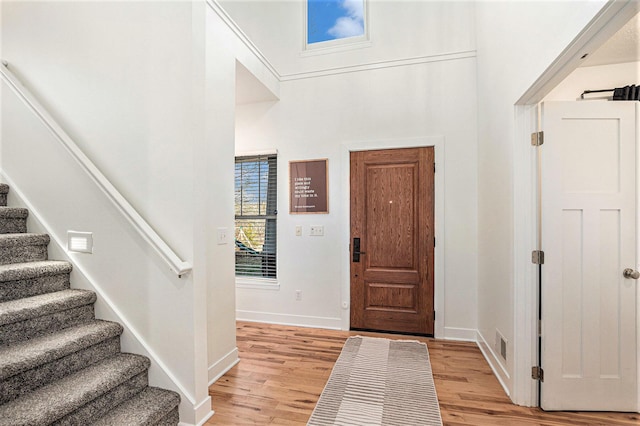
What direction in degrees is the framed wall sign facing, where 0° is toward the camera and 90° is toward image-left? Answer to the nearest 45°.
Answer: approximately 0°

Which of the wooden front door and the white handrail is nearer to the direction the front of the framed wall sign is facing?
the white handrail

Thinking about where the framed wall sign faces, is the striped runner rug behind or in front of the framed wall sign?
in front

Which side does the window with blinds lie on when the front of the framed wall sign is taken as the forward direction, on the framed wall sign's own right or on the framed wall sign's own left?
on the framed wall sign's own right

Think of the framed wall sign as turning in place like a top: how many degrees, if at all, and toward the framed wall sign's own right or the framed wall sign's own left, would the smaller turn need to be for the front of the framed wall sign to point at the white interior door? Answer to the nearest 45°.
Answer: approximately 45° to the framed wall sign's own left

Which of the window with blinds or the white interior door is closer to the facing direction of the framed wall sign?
the white interior door

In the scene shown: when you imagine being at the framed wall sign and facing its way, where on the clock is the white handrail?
The white handrail is roughly at 1 o'clock from the framed wall sign.

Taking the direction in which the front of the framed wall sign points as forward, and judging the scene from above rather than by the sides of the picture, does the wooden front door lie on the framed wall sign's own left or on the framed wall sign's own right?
on the framed wall sign's own left
